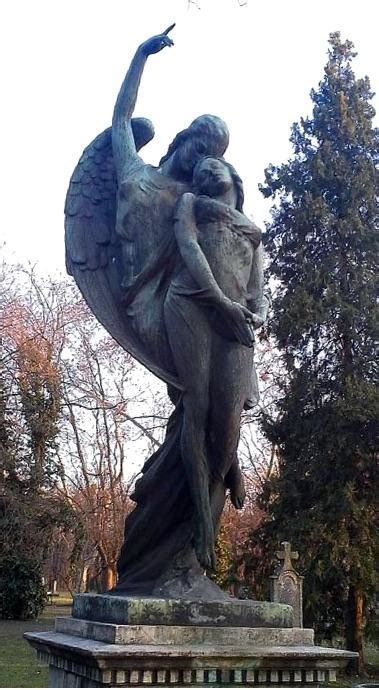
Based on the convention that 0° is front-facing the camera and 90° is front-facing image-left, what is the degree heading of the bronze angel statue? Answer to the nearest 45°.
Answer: approximately 315°

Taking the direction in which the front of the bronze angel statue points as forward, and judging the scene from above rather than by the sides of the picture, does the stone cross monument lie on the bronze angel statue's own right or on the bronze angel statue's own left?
on the bronze angel statue's own left

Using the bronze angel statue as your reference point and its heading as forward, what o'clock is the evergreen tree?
The evergreen tree is roughly at 8 o'clock from the bronze angel statue.

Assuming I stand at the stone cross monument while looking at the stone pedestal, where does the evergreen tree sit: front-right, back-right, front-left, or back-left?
back-left
